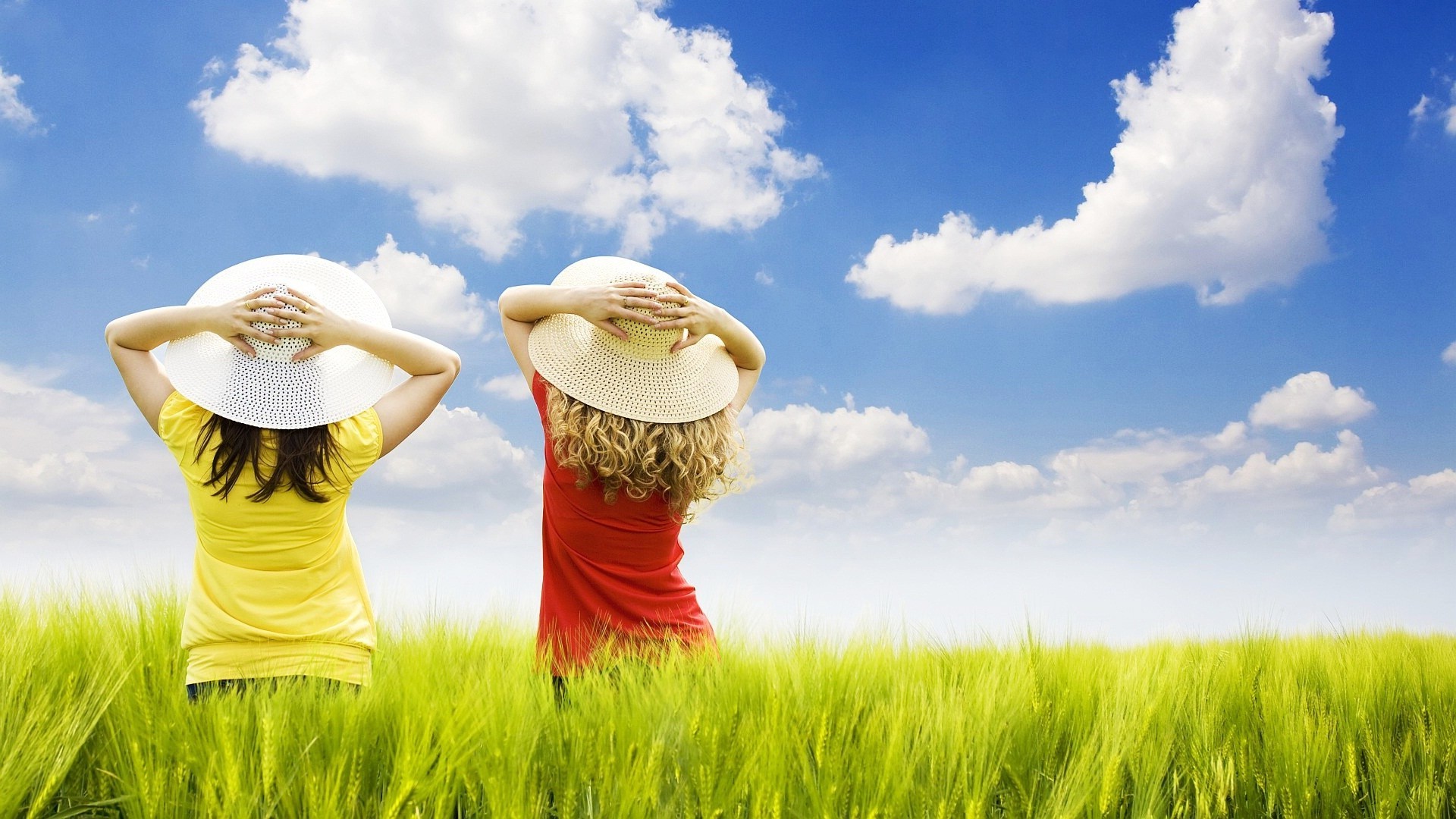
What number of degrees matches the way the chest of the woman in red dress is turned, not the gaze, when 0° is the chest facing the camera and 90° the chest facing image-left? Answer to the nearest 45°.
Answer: approximately 180°

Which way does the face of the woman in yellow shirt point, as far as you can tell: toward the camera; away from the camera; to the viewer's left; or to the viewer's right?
away from the camera

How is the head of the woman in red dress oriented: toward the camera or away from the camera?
away from the camera

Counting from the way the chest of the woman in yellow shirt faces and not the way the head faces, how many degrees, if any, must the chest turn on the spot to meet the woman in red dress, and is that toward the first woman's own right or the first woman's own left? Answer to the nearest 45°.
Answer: approximately 90° to the first woman's own right

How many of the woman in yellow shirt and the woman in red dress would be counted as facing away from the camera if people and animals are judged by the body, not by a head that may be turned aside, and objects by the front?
2

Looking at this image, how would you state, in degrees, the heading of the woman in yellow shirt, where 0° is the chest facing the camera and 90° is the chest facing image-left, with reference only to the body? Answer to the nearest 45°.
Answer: approximately 180°
